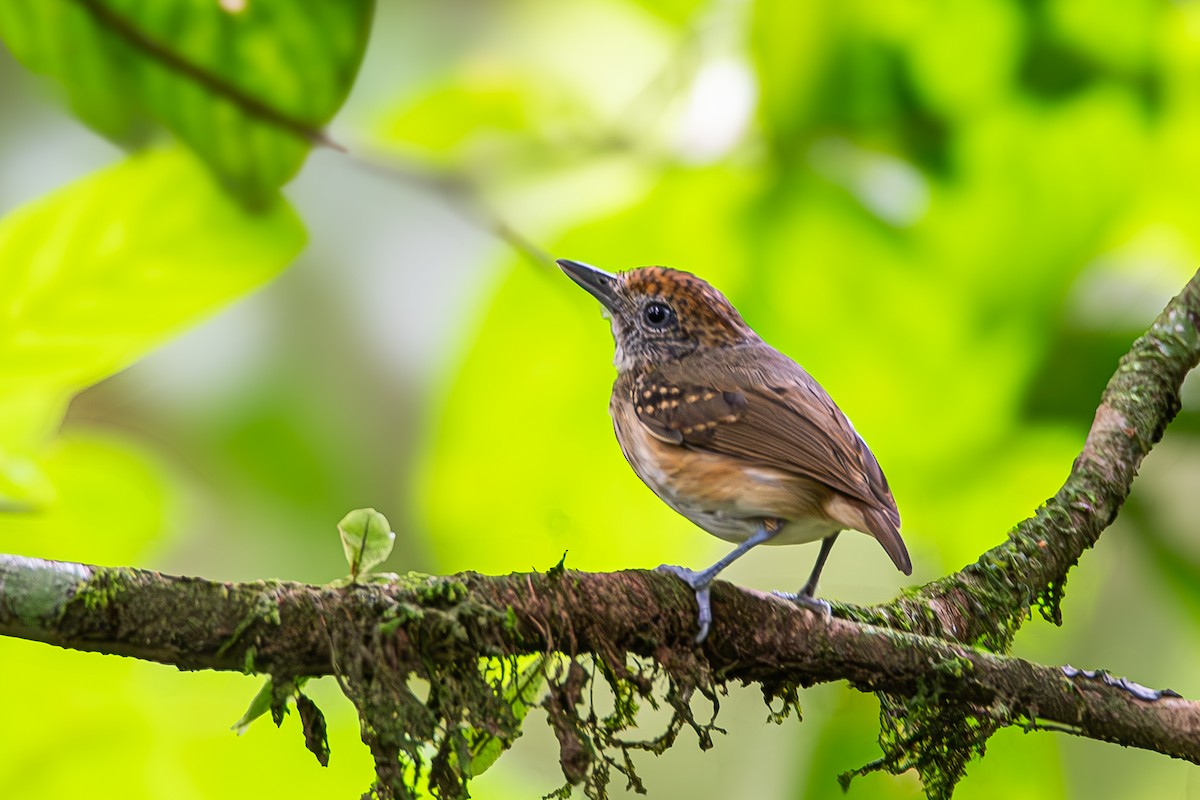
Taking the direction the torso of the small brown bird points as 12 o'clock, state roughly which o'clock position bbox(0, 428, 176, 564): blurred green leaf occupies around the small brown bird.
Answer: The blurred green leaf is roughly at 1 o'clock from the small brown bird.

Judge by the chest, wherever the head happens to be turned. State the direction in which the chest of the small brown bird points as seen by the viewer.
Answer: to the viewer's left
